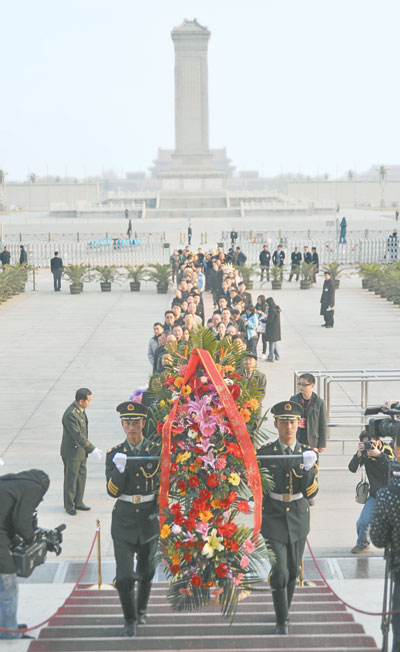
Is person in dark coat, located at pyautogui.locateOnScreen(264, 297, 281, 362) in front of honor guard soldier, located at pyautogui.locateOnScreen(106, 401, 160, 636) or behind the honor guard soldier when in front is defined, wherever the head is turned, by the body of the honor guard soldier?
behind

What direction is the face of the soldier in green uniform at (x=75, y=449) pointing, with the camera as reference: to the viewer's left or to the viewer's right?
to the viewer's right

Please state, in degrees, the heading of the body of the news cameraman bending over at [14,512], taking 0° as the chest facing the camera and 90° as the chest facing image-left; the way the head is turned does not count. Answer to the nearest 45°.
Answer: approximately 270°

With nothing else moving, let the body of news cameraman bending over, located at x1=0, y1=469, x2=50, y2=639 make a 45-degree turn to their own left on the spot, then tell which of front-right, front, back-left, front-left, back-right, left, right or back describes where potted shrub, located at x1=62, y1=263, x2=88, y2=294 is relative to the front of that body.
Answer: front-left

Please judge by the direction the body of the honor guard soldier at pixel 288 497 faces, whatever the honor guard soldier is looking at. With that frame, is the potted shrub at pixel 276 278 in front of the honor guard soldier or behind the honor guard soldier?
behind

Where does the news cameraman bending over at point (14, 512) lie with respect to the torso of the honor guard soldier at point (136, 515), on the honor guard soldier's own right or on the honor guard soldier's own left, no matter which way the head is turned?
on the honor guard soldier's own right

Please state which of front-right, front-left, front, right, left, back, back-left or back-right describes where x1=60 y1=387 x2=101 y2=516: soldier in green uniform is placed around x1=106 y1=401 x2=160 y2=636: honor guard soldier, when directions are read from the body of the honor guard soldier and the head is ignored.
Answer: back

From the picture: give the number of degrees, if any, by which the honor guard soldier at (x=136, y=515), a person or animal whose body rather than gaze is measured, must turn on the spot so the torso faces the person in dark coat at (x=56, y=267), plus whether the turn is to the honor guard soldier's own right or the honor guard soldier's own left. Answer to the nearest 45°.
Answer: approximately 180°

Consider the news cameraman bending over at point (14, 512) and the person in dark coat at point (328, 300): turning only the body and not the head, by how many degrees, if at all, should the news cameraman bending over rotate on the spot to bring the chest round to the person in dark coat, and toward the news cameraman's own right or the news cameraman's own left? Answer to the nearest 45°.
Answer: approximately 45° to the news cameraman's own left
